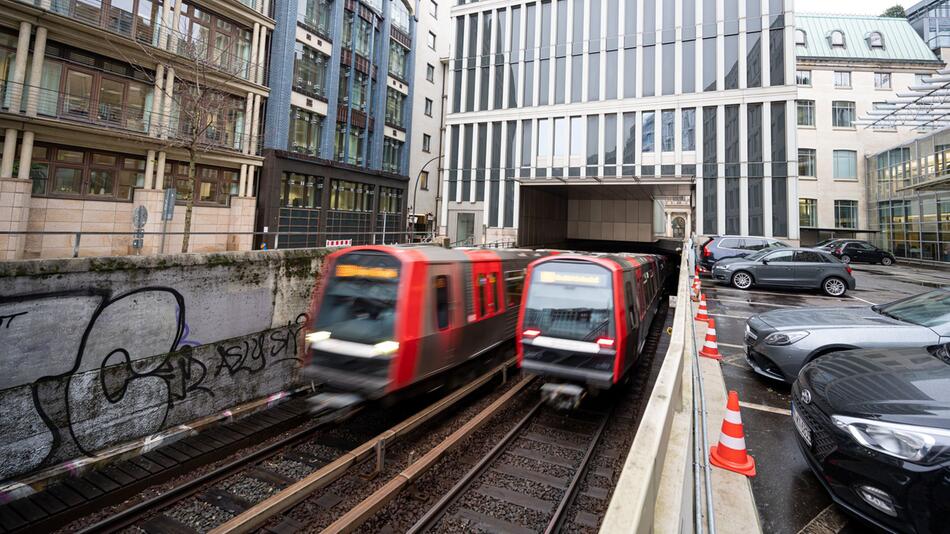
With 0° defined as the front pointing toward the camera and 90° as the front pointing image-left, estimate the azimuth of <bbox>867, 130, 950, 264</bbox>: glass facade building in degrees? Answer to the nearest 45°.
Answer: approximately 45°

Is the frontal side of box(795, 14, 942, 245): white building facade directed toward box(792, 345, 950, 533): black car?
yes

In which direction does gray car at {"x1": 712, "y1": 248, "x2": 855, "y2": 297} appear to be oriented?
to the viewer's left

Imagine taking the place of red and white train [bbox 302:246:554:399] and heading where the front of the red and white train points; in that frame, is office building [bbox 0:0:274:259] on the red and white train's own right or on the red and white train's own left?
on the red and white train's own right

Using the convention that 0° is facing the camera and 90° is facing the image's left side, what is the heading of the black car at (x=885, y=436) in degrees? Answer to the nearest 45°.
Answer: approximately 45°

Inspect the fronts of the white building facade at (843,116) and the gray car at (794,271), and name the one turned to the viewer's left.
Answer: the gray car

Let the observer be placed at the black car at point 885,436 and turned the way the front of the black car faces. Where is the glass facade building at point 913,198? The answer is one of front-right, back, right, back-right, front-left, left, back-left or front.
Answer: back-right

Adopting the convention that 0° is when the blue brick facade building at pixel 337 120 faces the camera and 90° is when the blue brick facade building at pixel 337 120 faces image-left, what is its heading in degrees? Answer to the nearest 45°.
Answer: approximately 315°
